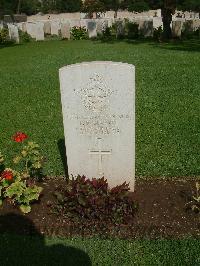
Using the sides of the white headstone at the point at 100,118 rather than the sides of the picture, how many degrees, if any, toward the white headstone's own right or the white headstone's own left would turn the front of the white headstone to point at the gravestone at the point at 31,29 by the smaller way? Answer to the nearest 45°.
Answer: approximately 180°

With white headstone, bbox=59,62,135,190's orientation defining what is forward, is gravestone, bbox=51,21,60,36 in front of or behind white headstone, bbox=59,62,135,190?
behind

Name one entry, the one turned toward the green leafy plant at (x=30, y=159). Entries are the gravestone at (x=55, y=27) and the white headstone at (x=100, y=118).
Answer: the gravestone

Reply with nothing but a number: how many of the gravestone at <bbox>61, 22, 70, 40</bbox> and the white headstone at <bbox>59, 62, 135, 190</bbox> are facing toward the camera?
2

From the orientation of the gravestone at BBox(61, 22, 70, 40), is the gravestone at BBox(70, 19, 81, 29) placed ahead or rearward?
rearward

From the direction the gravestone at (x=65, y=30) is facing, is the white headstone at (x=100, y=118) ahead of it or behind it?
ahead

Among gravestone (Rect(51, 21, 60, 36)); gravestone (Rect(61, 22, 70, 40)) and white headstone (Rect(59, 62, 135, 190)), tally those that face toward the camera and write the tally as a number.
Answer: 3

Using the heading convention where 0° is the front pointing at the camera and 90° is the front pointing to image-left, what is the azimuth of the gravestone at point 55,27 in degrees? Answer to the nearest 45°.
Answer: approximately 0°

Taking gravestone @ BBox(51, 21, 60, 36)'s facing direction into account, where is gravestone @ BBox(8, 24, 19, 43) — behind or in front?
in front

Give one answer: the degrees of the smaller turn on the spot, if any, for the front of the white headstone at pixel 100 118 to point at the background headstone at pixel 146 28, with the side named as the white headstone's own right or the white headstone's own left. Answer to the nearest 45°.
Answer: approximately 180°

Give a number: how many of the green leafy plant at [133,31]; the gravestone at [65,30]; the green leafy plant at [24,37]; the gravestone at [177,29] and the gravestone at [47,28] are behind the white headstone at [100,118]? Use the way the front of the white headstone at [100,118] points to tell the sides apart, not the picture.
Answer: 5

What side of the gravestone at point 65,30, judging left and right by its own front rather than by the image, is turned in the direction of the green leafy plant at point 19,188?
front
